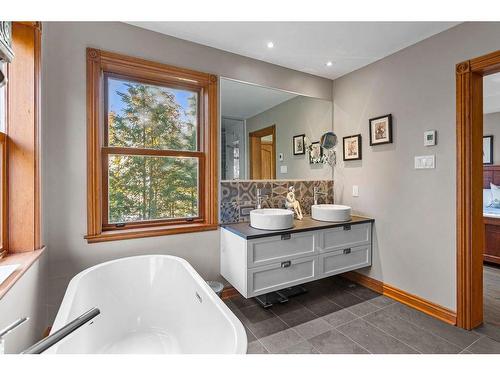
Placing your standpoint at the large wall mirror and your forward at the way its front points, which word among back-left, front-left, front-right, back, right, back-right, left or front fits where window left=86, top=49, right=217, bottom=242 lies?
right

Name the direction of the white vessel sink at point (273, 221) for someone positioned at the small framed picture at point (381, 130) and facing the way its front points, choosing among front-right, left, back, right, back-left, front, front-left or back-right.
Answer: front

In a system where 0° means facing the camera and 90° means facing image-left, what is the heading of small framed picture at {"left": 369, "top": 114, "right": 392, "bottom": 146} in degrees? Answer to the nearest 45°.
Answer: approximately 45°

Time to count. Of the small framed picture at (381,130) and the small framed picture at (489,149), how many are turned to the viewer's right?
0

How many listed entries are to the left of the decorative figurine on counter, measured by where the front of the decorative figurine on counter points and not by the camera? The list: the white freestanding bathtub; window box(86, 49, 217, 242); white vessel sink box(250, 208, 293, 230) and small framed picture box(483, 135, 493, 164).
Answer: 1

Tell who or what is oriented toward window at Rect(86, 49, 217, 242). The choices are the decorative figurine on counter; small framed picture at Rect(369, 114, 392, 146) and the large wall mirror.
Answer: the small framed picture

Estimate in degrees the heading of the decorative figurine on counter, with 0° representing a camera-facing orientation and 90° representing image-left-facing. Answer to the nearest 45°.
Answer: approximately 315°

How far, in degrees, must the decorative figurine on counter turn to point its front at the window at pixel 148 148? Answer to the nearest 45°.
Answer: approximately 90° to its right

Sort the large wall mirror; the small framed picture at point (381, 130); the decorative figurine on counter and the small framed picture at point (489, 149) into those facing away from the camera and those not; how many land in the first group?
0

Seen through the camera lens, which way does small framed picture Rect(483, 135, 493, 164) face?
facing the viewer and to the left of the viewer

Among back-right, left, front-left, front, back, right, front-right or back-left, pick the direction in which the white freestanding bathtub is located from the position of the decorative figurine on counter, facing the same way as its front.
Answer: right

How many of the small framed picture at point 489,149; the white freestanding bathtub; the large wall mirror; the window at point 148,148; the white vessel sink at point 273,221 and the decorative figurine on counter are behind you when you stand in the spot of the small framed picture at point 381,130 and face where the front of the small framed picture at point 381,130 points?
1

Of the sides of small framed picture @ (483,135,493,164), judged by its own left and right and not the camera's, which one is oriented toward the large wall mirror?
front

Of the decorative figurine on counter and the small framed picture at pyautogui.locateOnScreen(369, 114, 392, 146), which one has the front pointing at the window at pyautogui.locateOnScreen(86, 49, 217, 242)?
the small framed picture
